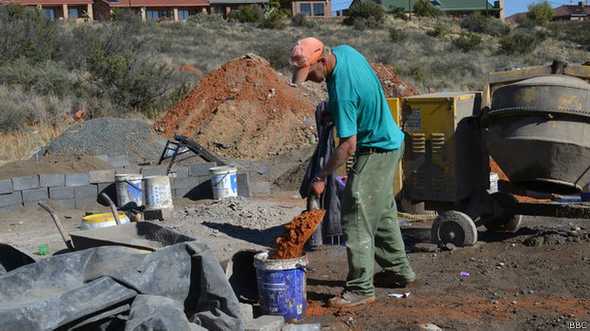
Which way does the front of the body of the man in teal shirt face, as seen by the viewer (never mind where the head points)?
to the viewer's left

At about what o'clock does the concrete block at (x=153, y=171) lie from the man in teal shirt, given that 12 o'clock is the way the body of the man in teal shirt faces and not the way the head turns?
The concrete block is roughly at 2 o'clock from the man in teal shirt.

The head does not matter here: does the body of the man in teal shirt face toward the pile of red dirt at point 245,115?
no

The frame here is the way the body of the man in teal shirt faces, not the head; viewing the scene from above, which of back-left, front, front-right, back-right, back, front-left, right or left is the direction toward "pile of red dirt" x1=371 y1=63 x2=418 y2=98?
right

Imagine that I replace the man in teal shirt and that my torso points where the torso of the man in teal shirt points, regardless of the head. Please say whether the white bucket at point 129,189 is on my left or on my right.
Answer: on my right

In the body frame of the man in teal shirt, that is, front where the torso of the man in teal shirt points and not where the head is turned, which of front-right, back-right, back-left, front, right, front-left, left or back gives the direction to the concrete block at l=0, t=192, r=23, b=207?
front-right

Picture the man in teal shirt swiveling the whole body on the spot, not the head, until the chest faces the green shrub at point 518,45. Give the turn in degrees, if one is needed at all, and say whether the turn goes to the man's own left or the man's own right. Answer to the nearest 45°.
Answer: approximately 90° to the man's own right

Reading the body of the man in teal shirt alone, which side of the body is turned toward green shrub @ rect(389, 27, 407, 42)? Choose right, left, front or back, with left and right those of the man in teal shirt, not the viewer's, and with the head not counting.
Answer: right

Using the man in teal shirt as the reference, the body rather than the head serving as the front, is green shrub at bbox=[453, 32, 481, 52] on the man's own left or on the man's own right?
on the man's own right

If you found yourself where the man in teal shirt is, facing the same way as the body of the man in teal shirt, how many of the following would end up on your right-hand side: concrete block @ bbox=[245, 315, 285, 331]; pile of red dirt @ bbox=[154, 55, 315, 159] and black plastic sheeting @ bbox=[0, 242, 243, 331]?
1

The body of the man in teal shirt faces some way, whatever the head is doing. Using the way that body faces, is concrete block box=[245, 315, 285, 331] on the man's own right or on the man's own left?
on the man's own left

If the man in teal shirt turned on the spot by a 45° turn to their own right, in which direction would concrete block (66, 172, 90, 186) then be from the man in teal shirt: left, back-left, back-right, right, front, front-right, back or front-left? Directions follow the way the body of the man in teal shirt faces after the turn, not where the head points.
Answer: front

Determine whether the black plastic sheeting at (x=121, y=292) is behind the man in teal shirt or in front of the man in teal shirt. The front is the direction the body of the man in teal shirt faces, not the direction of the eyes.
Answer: in front

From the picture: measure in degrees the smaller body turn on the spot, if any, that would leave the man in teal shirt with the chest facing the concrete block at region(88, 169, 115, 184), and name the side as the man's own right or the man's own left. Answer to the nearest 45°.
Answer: approximately 45° to the man's own right

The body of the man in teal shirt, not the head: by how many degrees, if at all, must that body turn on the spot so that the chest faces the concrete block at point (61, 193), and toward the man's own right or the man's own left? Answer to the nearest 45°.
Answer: approximately 45° to the man's own right

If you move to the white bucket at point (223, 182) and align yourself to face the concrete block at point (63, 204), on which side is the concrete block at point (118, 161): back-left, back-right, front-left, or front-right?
front-right

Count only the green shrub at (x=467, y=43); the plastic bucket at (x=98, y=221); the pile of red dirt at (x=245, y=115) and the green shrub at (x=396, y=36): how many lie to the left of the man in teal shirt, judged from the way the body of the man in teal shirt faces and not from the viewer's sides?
0
